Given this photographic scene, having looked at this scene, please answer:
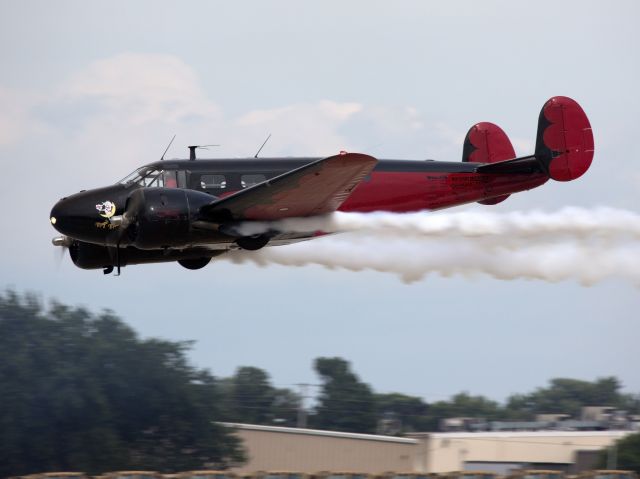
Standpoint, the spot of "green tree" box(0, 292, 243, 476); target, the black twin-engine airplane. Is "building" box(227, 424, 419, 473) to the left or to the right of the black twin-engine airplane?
left

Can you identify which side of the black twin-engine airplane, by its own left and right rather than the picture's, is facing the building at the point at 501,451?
right

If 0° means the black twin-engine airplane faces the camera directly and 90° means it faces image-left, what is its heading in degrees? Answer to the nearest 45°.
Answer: approximately 90°

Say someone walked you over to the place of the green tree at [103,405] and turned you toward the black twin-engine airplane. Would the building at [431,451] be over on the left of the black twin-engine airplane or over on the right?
left

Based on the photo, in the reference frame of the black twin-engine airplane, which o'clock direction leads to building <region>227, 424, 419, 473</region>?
The building is roughly at 3 o'clock from the black twin-engine airplane.

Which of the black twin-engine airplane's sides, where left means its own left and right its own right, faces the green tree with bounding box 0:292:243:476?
right

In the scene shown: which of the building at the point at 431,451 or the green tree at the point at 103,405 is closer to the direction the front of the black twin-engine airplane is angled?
the green tree

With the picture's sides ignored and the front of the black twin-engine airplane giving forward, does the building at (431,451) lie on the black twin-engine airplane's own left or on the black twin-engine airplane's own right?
on the black twin-engine airplane's own right
